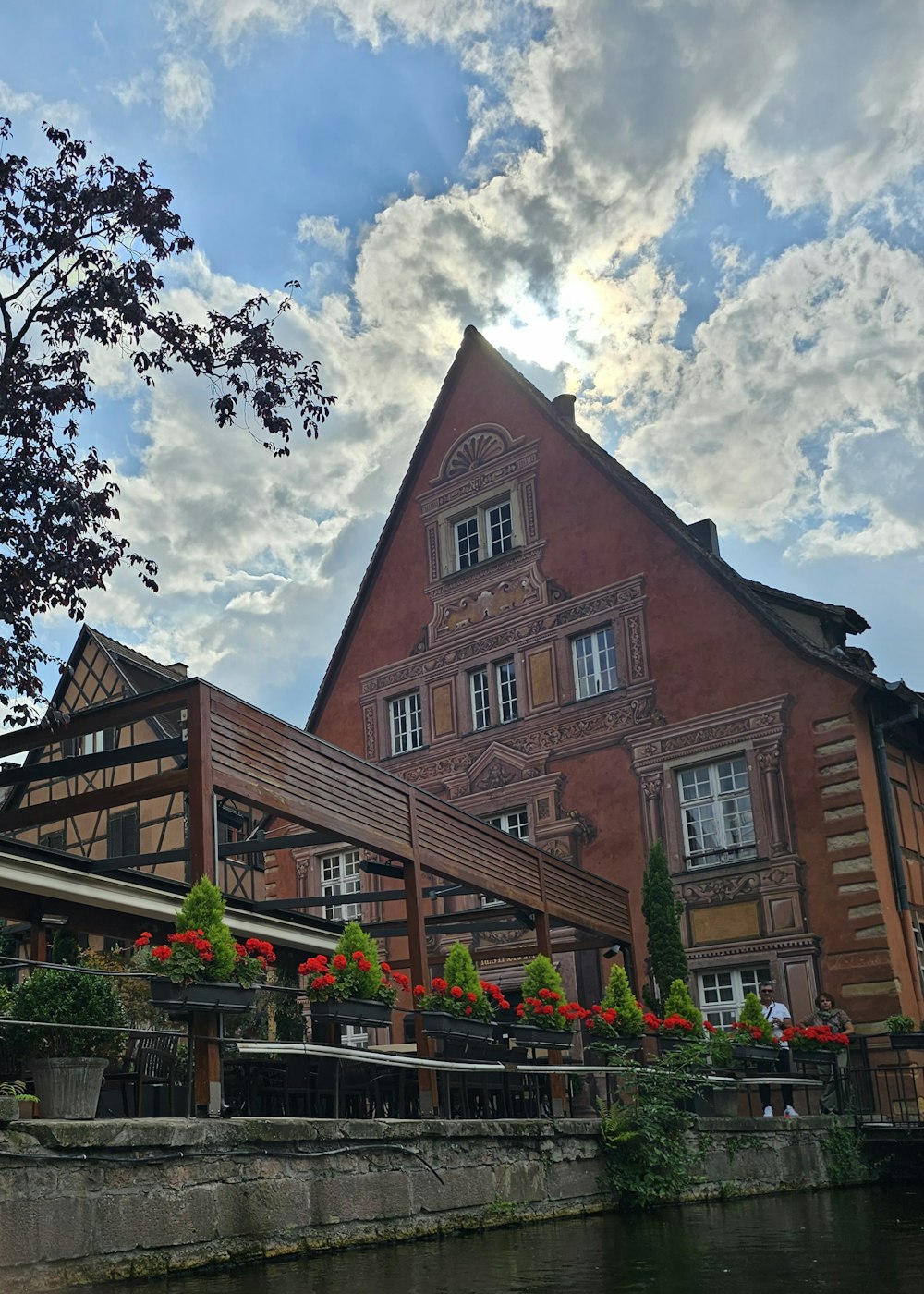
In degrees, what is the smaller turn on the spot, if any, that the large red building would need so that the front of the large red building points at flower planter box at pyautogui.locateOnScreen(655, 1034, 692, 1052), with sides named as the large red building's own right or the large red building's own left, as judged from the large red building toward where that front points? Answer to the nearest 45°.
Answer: approximately 45° to the large red building's own left

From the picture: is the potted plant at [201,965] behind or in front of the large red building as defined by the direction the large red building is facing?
in front

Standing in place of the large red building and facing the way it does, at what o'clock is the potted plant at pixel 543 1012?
The potted plant is roughly at 11 o'clock from the large red building.

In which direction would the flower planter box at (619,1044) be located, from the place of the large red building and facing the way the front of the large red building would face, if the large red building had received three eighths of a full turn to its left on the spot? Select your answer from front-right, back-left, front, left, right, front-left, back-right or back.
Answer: right

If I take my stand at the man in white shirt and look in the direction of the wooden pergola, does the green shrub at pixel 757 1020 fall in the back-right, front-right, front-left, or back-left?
front-left

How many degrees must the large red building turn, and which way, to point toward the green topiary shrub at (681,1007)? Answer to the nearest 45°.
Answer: approximately 45° to its left

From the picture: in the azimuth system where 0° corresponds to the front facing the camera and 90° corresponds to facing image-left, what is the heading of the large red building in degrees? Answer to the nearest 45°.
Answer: approximately 45°
